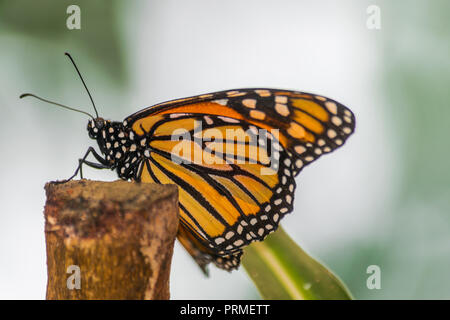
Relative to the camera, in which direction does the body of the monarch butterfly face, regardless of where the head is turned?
to the viewer's left
